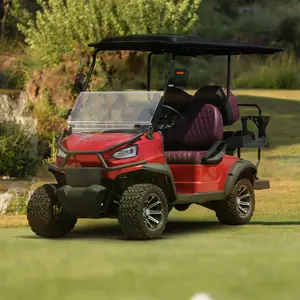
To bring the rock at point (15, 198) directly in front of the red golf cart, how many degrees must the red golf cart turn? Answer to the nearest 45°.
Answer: approximately 90° to its right

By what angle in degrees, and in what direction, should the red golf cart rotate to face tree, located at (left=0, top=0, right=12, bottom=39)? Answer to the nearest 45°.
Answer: approximately 135° to its right

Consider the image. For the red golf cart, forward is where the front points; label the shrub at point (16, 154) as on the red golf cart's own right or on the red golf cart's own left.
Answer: on the red golf cart's own right

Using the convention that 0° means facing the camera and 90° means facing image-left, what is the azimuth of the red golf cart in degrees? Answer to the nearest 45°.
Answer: approximately 45°

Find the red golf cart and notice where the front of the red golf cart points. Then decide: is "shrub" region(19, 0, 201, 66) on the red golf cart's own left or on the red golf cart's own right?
on the red golf cart's own right

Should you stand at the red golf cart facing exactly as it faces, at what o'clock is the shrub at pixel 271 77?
The shrub is roughly at 5 o'clock from the red golf cart.
